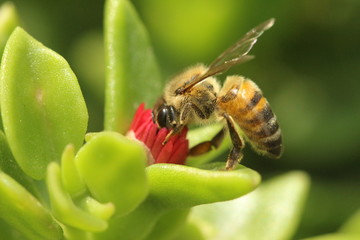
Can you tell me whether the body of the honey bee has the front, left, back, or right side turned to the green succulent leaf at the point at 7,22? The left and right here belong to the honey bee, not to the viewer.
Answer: front

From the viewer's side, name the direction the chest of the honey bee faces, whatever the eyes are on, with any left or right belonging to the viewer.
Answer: facing to the left of the viewer

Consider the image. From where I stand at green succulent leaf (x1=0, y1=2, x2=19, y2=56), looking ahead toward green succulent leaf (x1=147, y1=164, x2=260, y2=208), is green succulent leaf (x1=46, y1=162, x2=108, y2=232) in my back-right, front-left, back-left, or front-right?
front-right

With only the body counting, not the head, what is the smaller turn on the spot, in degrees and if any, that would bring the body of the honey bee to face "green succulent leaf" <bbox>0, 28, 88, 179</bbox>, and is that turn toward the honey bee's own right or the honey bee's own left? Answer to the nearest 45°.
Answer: approximately 45° to the honey bee's own left

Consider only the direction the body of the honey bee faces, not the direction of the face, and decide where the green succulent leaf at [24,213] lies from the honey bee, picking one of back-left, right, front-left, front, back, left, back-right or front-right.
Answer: front-left

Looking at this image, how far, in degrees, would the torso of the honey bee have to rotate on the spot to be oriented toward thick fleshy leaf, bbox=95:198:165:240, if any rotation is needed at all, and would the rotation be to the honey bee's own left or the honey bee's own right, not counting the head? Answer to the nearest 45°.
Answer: approximately 45° to the honey bee's own left

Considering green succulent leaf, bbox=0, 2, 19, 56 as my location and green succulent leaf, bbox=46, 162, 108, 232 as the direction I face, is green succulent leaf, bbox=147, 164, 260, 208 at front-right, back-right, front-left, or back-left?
front-left

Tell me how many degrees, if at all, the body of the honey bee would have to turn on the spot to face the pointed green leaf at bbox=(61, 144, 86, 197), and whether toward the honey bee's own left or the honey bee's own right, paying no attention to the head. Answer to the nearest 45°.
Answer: approximately 45° to the honey bee's own left

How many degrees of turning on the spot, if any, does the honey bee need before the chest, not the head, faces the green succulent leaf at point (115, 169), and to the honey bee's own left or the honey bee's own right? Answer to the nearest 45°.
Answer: approximately 45° to the honey bee's own left
